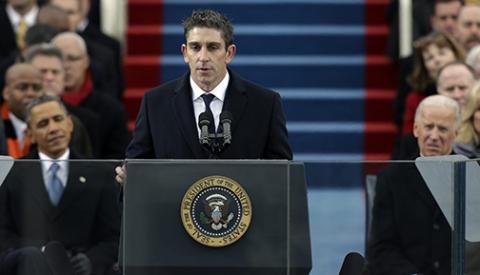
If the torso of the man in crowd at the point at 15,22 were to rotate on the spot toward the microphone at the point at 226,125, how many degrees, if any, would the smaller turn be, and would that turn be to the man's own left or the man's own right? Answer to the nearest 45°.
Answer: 0° — they already face it

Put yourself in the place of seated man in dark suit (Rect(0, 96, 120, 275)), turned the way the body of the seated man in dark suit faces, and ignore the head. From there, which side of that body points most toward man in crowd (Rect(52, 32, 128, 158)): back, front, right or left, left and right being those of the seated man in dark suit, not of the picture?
back

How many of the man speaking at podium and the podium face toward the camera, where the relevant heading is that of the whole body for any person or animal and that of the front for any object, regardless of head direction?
2

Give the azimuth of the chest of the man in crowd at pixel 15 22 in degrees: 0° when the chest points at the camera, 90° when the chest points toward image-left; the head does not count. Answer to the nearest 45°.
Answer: approximately 0°

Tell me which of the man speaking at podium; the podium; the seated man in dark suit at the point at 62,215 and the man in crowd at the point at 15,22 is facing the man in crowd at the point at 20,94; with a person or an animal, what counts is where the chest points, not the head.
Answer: the man in crowd at the point at 15,22

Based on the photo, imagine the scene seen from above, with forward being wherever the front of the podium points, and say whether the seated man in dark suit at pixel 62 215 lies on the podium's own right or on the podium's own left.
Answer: on the podium's own right

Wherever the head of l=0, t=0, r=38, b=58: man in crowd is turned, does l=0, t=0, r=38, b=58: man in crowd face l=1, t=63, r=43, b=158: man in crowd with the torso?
yes
